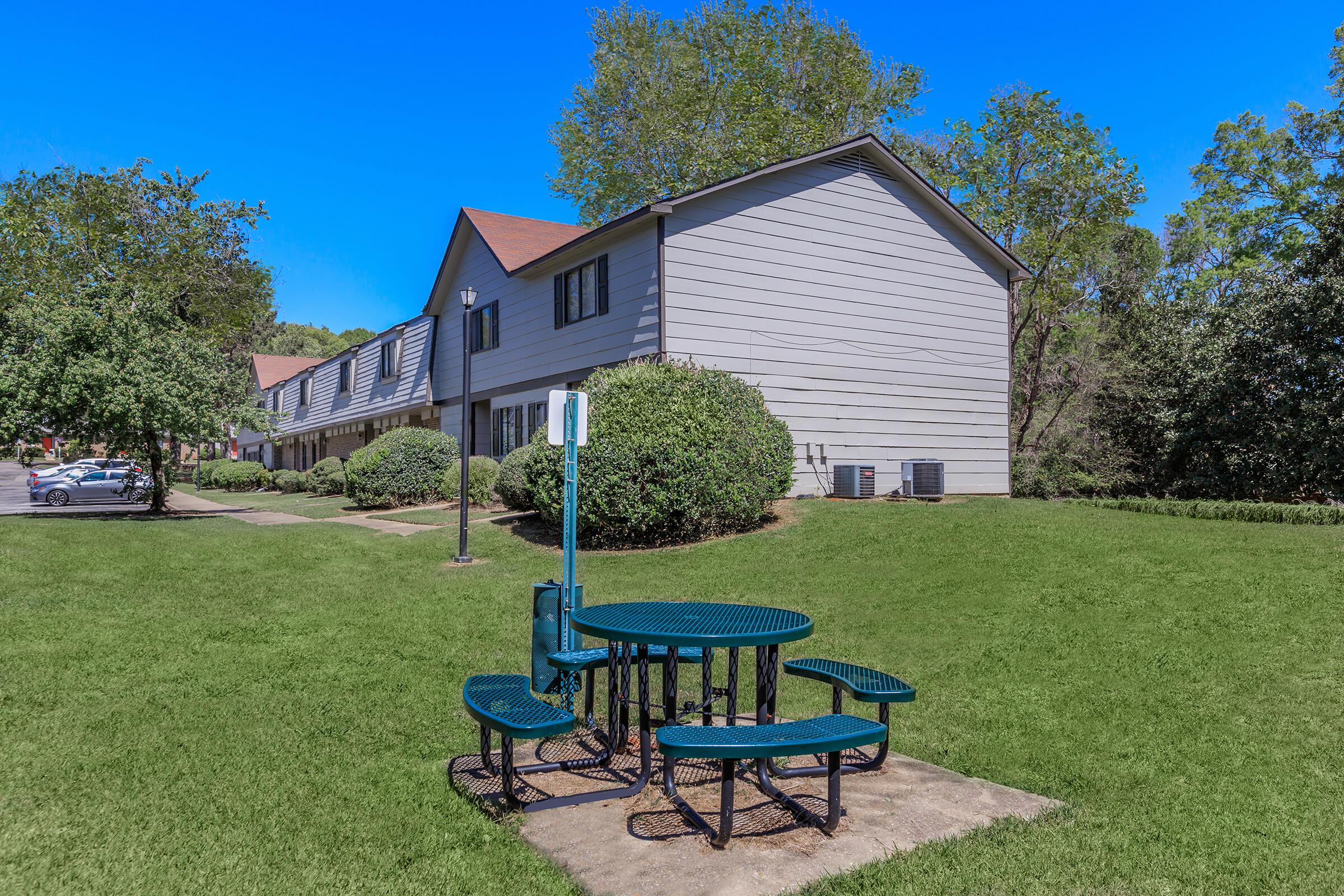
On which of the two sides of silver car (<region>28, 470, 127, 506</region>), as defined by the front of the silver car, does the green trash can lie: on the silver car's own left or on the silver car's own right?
on the silver car's own left

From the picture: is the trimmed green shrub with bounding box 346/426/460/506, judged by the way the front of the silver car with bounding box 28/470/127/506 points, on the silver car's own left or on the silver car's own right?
on the silver car's own left

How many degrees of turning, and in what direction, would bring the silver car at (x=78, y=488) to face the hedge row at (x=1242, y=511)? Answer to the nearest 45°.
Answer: approximately 135° to its left

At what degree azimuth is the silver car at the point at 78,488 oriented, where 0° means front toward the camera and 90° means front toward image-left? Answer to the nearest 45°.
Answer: approximately 90°
